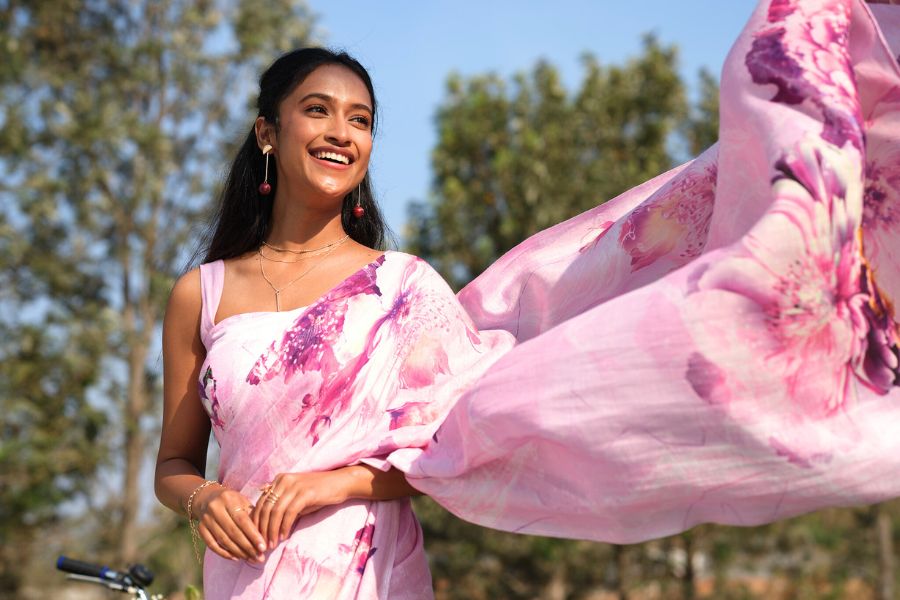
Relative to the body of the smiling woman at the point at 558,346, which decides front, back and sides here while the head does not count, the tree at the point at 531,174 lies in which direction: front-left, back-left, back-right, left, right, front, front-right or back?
back

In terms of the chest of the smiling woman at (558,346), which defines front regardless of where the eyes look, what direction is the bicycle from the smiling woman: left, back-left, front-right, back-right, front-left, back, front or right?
back-right

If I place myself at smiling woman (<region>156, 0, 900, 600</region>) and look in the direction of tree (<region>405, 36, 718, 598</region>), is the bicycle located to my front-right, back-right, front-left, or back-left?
front-left

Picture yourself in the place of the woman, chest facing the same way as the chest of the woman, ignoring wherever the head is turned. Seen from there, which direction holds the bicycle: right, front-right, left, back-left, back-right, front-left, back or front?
back-right

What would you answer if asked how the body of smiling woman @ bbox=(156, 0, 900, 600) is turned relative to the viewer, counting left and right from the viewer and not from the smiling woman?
facing the viewer

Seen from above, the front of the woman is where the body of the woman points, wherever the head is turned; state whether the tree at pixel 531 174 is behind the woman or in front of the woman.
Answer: behind

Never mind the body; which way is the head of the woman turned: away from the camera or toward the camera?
toward the camera

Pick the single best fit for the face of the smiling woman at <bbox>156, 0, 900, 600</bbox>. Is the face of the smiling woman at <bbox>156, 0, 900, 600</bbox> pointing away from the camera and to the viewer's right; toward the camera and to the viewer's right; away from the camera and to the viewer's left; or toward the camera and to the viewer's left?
toward the camera and to the viewer's right
